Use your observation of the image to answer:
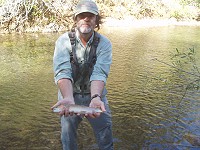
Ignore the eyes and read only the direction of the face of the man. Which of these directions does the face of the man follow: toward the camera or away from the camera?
toward the camera

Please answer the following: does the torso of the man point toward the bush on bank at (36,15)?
no

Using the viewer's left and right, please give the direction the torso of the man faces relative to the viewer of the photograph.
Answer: facing the viewer
